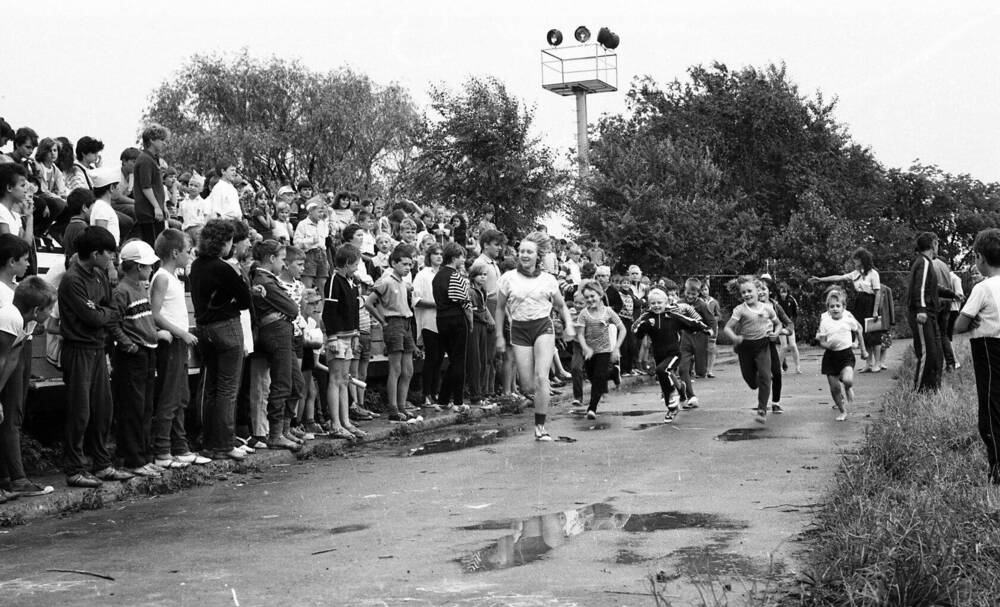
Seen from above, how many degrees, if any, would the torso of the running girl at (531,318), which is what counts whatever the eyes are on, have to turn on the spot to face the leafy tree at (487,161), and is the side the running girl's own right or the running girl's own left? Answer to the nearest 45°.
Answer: approximately 180°

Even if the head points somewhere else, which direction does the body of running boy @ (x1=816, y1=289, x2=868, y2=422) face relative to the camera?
toward the camera

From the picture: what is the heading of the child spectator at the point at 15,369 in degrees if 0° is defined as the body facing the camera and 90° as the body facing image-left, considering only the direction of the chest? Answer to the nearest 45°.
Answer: approximately 270°

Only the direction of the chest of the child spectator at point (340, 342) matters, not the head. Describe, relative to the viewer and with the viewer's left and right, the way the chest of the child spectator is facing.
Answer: facing to the right of the viewer

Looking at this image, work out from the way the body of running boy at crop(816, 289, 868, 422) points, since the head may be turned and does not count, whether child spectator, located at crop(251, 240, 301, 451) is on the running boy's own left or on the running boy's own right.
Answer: on the running boy's own right

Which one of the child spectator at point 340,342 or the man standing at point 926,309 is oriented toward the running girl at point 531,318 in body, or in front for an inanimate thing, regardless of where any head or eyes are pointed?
the child spectator

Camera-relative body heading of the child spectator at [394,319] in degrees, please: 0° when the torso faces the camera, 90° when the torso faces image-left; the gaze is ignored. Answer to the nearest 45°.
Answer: approximately 315°

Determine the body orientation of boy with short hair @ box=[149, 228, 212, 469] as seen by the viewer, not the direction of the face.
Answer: to the viewer's right

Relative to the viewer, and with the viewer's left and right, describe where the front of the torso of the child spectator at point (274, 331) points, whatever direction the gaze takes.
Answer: facing to the right of the viewer

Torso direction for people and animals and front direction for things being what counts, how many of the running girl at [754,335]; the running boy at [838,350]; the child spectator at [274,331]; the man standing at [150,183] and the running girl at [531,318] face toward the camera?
3

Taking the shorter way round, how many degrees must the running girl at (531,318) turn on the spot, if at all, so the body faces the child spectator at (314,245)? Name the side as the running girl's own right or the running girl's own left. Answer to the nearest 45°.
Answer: approximately 135° to the running girl's own right

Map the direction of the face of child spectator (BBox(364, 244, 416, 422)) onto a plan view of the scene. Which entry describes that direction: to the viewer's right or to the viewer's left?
to the viewer's right

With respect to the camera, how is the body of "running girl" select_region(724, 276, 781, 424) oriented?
toward the camera
